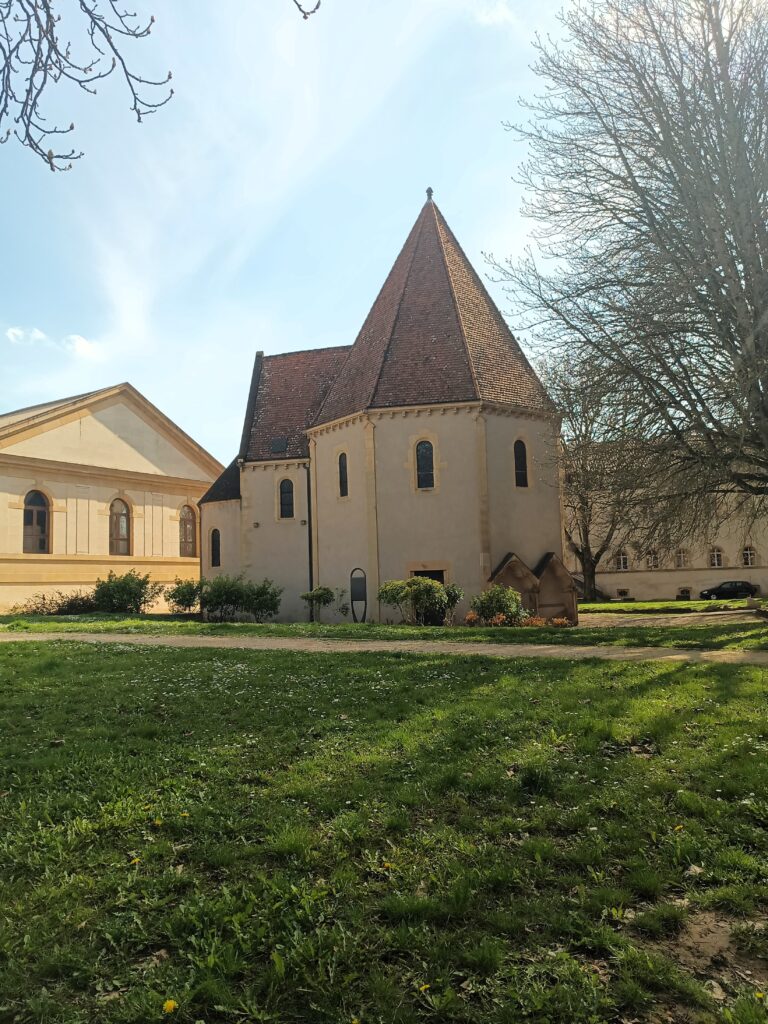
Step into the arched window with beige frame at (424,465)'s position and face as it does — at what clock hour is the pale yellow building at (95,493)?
The pale yellow building is roughly at 4 o'clock from the arched window with beige frame.

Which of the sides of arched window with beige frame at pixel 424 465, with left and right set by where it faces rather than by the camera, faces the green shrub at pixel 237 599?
right

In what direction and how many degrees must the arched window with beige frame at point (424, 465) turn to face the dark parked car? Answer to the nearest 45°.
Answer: approximately 135° to its left

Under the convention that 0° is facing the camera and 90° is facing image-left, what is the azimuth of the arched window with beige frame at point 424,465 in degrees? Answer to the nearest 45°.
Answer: approximately 0°

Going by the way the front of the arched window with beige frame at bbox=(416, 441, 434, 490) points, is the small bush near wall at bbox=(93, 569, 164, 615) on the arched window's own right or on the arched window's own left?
on the arched window's own right

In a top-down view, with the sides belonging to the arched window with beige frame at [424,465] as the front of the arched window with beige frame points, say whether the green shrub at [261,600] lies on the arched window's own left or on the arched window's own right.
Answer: on the arched window's own right
